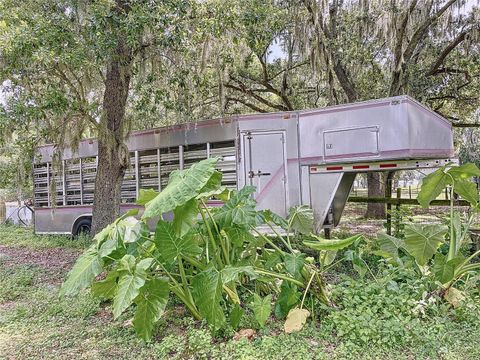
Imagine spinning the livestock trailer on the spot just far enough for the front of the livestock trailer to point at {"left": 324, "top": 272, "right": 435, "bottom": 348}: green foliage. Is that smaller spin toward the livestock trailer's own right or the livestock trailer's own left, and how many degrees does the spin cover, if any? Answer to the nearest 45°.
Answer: approximately 45° to the livestock trailer's own right

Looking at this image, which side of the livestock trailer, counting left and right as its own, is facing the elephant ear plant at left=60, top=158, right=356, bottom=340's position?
right

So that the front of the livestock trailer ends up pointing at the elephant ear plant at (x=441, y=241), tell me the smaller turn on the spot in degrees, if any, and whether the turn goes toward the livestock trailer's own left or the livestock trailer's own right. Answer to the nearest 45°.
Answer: approximately 45° to the livestock trailer's own right

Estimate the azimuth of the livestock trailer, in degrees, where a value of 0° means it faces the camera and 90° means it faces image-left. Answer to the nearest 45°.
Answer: approximately 315°
